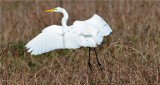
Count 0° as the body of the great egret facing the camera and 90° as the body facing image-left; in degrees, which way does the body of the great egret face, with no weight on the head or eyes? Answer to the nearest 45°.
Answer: approximately 90°
